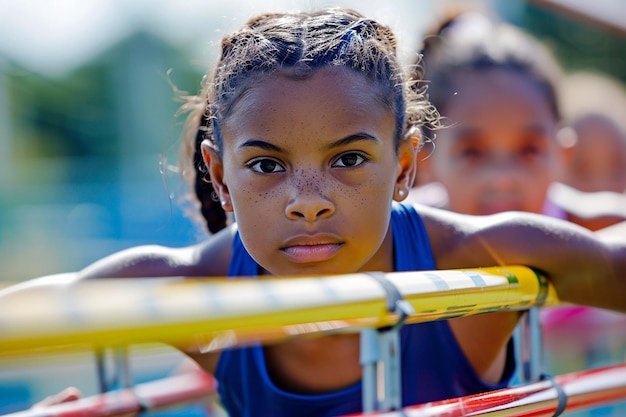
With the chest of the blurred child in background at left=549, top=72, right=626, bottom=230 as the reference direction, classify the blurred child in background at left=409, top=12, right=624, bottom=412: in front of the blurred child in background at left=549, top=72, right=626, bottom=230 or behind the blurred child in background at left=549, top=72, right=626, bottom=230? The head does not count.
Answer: in front

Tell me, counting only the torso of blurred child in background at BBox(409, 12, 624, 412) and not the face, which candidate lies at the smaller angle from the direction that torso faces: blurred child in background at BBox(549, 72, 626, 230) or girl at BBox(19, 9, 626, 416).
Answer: the girl

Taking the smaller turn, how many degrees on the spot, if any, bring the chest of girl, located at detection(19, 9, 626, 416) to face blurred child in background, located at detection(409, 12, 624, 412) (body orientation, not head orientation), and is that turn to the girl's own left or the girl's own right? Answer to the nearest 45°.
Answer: approximately 135° to the girl's own left

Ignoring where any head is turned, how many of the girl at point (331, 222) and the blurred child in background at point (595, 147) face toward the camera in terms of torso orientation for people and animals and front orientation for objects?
2

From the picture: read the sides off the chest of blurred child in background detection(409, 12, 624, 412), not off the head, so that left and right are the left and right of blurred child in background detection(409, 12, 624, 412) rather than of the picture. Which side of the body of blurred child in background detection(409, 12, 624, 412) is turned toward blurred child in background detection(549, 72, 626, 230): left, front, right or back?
back

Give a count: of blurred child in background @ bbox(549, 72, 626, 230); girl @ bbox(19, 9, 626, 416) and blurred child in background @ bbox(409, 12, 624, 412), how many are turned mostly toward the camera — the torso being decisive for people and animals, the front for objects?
3

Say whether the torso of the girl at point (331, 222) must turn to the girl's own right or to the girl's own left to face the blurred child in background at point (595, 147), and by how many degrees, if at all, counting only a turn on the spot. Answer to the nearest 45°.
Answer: approximately 135° to the girl's own left

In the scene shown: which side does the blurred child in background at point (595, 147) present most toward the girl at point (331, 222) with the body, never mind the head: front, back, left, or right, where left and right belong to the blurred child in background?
front
